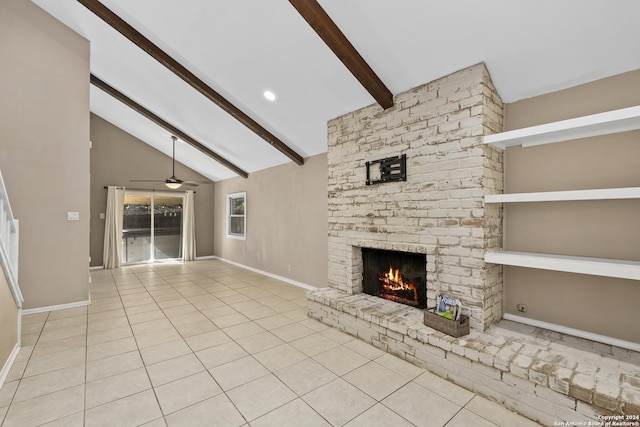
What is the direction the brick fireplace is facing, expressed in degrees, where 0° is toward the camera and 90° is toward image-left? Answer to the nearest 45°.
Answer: approximately 45°

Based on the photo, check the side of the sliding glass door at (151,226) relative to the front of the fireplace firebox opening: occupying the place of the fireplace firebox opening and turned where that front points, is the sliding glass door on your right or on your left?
on your right

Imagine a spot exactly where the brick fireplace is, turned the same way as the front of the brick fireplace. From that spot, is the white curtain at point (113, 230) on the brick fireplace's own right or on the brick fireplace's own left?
on the brick fireplace's own right

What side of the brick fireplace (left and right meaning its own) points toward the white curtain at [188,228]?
right

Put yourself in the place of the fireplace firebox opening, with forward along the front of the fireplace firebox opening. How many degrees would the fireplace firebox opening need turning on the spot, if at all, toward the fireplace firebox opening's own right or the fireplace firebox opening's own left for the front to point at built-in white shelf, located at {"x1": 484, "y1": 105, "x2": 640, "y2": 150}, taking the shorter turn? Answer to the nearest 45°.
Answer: approximately 90° to the fireplace firebox opening's own left

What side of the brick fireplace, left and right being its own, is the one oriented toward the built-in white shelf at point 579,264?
left

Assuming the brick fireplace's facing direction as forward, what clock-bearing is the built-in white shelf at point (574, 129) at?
The built-in white shelf is roughly at 8 o'clock from the brick fireplace.

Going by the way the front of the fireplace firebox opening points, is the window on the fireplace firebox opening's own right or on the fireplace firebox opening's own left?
on the fireplace firebox opening's own right

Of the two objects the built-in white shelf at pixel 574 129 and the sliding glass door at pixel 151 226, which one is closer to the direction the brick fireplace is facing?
the sliding glass door

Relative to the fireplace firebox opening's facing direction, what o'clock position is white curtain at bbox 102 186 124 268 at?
The white curtain is roughly at 2 o'clock from the fireplace firebox opening.

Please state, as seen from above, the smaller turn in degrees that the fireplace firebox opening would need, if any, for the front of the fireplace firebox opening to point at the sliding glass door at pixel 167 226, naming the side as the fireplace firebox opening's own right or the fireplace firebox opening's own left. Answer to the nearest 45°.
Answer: approximately 90° to the fireplace firebox opening's own right
